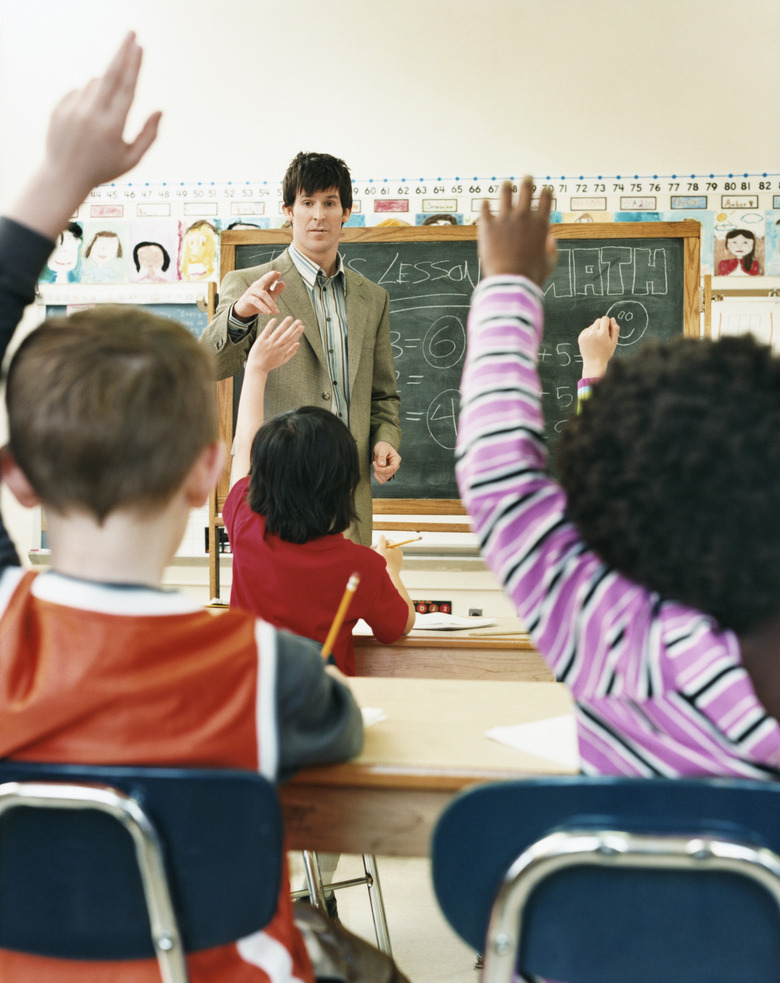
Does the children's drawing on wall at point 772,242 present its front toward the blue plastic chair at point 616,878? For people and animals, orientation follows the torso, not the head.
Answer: yes

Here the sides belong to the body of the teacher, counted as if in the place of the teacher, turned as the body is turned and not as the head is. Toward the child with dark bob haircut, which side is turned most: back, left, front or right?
front

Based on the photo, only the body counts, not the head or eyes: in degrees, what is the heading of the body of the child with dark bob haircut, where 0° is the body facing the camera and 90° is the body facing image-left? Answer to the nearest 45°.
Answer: approximately 180°

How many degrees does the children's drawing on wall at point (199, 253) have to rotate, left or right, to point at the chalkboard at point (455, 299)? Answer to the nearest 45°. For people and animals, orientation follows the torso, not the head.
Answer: approximately 45° to its left

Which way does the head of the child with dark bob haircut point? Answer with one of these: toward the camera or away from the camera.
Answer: away from the camera

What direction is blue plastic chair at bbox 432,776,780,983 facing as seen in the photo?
away from the camera

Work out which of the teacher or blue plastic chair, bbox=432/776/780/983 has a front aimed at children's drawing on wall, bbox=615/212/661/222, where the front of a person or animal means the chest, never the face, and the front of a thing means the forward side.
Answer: the blue plastic chair

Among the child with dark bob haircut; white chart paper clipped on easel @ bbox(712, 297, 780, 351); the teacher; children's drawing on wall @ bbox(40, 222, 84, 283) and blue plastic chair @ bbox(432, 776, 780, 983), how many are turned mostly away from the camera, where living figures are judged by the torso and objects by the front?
2

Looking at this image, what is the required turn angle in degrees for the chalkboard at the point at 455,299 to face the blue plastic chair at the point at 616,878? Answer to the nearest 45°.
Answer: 0° — it already faces it

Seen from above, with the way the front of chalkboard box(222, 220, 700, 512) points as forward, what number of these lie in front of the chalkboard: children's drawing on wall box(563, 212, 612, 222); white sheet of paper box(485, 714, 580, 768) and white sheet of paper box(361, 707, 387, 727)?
2

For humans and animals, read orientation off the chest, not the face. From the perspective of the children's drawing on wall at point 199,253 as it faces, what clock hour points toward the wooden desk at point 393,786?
The wooden desk is roughly at 12 o'clock from the children's drawing on wall.

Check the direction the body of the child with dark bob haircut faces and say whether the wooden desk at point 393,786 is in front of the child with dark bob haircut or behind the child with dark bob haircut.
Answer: behind

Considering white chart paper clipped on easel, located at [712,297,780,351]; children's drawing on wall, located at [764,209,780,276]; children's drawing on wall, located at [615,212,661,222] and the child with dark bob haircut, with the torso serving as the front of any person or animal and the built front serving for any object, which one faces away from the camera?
the child with dark bob haircut

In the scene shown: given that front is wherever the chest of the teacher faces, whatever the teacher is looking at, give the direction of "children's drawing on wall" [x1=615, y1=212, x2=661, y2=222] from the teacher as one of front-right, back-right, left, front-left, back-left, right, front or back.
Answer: back-left

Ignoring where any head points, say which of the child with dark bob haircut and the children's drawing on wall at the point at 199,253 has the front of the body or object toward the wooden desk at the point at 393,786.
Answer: the children's drawing on wall
